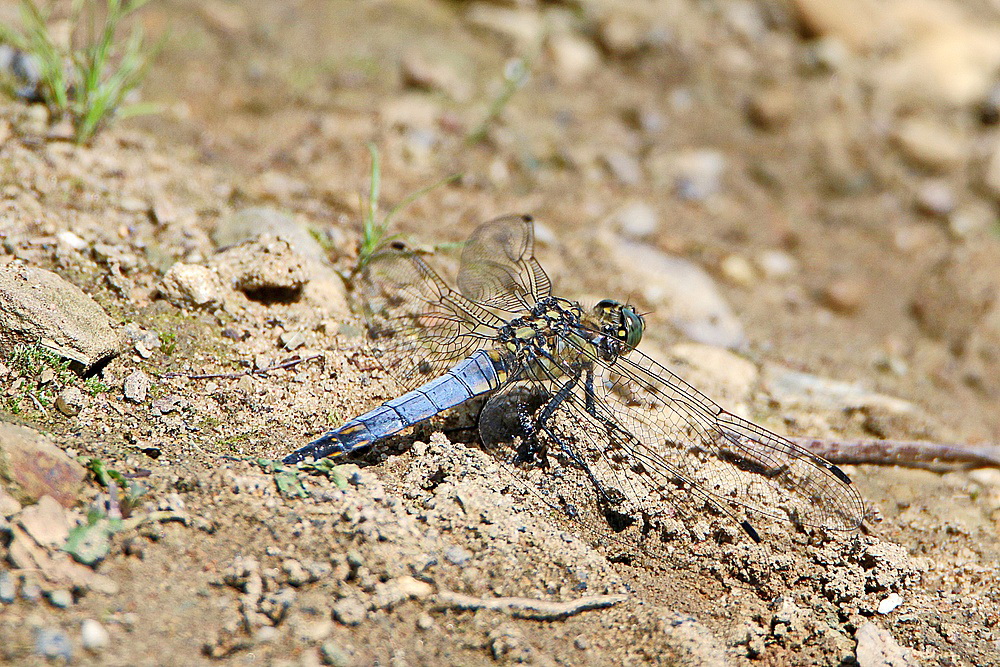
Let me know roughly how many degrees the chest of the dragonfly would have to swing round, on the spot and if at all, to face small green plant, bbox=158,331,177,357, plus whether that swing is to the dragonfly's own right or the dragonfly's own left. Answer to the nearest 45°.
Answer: approximately 135° to the dragonfly's own left

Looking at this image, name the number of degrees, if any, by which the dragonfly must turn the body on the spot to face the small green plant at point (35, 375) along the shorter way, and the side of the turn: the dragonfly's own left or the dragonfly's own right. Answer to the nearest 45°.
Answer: approximately 135° to the dragonfly's own left

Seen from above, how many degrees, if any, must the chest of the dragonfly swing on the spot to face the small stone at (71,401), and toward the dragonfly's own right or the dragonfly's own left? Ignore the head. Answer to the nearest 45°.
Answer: approximately 135° to the dragonfly's own left

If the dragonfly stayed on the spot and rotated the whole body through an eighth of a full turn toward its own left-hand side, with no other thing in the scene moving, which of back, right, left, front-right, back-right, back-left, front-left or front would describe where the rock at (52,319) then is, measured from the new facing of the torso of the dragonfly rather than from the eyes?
left

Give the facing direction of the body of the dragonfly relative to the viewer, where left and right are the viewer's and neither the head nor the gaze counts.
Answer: facing away from the viewer and to the right of the viewer

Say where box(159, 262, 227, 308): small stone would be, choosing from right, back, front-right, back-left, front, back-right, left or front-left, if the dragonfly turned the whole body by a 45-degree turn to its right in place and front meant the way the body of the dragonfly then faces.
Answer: back
